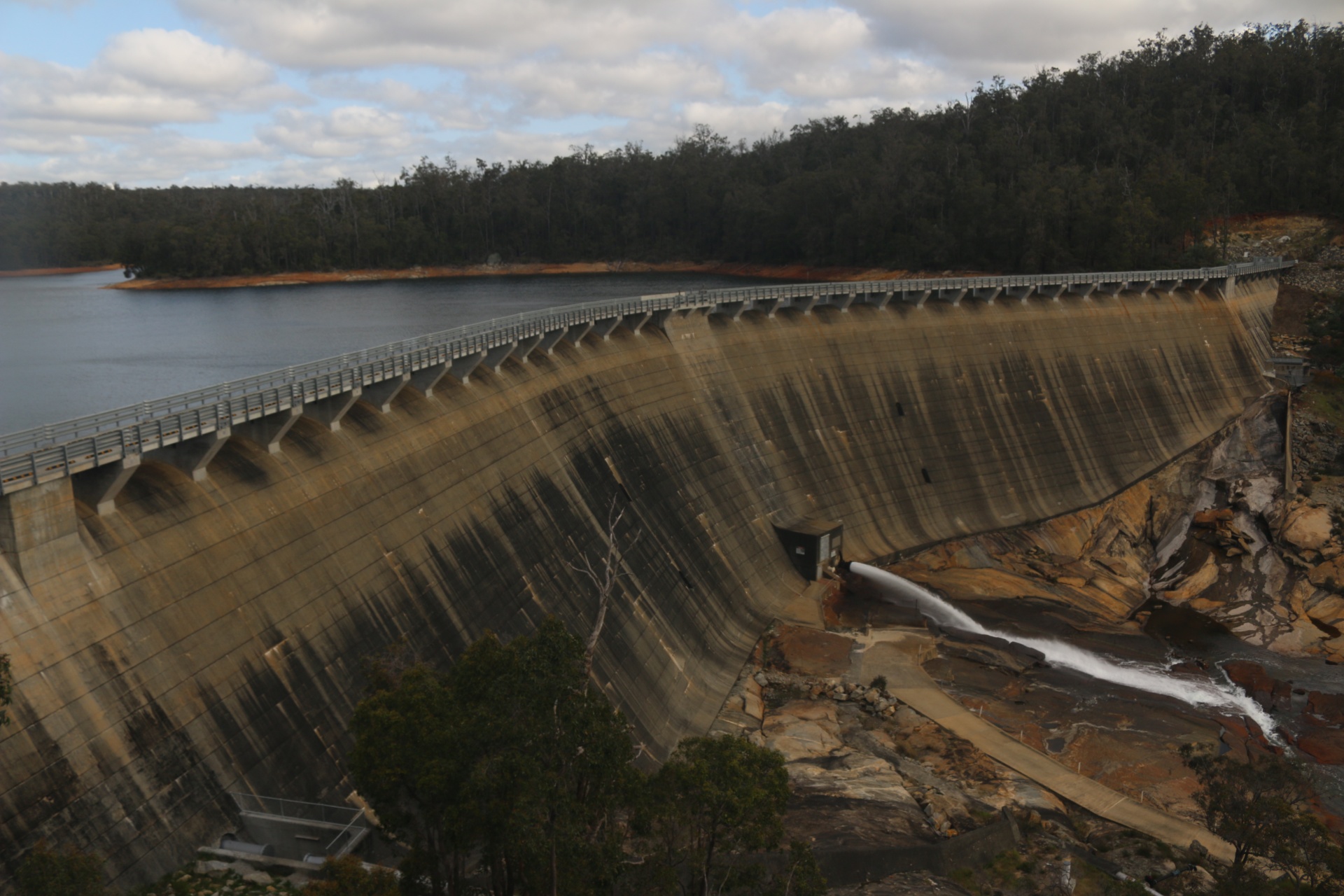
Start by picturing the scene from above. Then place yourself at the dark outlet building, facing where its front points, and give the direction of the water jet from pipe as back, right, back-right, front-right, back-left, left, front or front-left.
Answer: front

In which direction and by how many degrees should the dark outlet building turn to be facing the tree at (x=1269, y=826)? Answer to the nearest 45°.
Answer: approximately 45° to its right

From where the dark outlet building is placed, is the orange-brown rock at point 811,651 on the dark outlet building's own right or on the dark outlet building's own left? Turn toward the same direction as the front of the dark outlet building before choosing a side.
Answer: on the dark outlet building's own right

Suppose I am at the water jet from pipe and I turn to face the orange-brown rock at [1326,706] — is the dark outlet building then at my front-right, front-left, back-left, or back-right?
back-left

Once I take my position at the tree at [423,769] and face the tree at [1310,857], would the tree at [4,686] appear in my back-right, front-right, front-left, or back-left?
back-left

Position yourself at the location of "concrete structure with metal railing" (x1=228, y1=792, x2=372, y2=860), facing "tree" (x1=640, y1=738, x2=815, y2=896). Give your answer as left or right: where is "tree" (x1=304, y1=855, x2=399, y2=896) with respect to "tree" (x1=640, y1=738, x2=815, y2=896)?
right

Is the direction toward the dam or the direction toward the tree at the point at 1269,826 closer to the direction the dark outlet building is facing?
the tree

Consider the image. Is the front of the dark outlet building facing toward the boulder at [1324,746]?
yes

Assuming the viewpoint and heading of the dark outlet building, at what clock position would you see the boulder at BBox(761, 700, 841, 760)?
The boulder is roughly at 2 o'clock from the dark outlet building.

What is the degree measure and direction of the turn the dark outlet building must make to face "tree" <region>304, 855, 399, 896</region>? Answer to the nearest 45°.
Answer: approximately 45° to its right

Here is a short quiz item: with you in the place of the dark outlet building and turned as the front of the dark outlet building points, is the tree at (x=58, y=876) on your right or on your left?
on your right

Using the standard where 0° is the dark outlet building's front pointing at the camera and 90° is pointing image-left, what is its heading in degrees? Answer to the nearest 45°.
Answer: approximately 315°
